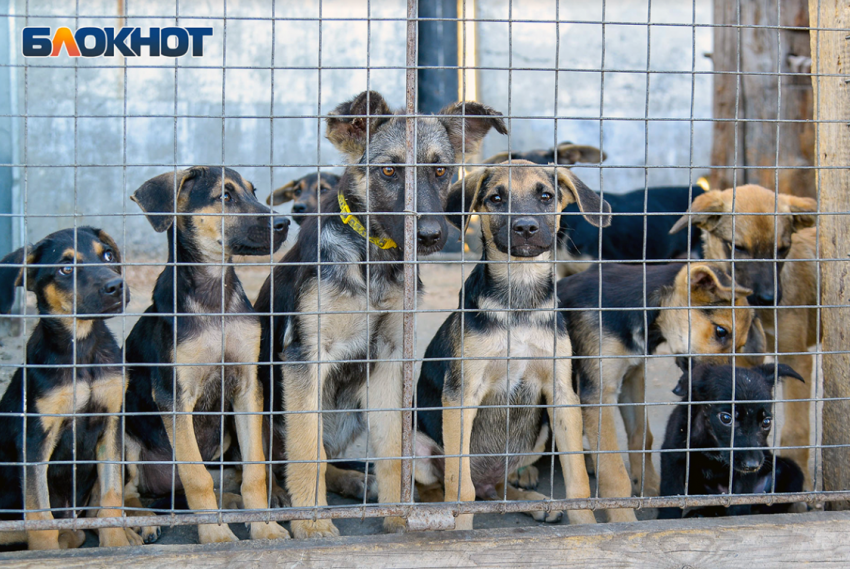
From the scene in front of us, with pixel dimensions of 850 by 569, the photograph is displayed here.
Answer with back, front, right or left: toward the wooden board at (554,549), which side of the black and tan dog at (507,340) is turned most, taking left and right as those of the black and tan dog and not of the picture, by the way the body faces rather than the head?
front

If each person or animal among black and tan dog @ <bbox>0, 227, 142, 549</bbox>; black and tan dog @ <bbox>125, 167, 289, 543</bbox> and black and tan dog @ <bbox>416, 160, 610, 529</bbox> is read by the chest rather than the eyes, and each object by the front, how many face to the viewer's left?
0

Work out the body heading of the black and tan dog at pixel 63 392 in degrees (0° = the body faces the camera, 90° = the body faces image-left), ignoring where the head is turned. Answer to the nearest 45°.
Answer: approximately 315°

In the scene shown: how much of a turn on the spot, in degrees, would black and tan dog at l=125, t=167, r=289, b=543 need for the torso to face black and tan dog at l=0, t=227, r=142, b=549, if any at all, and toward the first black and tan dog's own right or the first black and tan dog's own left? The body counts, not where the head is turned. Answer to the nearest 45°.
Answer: approximately 135° to the first black and tan dog's own right

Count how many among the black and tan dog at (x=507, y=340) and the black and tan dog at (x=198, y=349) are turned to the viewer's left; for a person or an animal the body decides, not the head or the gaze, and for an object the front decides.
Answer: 0

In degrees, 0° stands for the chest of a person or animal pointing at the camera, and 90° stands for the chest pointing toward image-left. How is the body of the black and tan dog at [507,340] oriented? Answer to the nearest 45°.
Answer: approximately 0°

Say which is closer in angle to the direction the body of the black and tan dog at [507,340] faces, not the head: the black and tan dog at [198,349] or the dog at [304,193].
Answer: the black and tan dog

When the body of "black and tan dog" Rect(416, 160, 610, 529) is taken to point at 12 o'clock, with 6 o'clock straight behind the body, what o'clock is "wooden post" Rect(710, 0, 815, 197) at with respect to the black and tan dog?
The wooden post is roughly at 7 o'clock from the black and tan dog.

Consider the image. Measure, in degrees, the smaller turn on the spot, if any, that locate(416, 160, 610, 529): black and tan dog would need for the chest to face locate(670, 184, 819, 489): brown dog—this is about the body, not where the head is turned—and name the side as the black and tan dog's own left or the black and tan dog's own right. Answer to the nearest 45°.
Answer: approximately 135° to the black and tan dog's own left

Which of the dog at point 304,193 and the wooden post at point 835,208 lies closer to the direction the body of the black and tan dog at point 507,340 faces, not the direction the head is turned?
the wooden post
